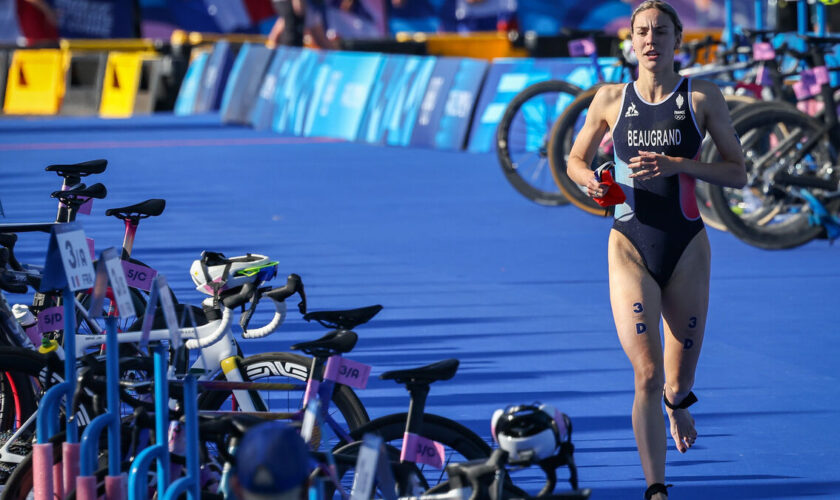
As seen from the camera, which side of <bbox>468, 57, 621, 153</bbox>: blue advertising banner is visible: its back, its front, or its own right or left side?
front

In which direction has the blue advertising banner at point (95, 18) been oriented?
toward the camera

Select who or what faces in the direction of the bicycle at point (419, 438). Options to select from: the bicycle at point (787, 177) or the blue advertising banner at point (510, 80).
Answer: the blue advertising banner

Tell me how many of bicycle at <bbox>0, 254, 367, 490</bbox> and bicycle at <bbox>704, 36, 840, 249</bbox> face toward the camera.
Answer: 0

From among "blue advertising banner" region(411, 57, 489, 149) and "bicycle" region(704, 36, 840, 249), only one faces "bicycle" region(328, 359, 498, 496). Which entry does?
the blue advertising banner

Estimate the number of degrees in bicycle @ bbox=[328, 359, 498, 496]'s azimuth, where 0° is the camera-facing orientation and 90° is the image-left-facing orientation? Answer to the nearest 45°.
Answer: approximately 90°

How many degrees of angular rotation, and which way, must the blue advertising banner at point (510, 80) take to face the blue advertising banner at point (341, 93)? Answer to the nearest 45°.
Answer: approximately 135° to its right

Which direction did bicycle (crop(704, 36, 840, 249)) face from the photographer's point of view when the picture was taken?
facing to the right of the viewer

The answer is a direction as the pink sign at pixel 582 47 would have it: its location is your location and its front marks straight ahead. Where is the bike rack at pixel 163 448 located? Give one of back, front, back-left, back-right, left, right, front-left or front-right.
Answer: front

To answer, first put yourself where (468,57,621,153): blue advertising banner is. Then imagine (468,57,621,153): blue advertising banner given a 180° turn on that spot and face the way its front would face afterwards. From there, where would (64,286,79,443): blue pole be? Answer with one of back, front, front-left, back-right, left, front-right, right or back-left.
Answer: back

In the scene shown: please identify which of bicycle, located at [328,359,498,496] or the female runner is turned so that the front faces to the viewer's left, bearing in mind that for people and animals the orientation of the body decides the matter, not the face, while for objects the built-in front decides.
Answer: the bicycle
